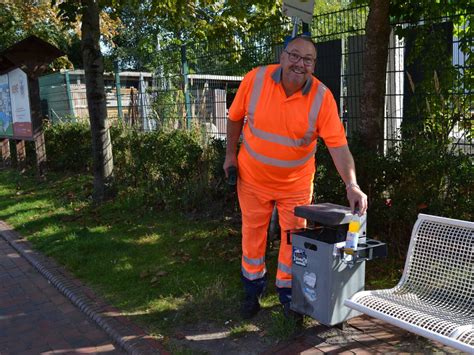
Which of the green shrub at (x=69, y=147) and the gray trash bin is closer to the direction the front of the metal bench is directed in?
the gray trash bin

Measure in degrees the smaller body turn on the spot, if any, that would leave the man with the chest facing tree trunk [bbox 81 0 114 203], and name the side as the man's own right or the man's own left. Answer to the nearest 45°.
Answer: approximately 135° to the man's own right

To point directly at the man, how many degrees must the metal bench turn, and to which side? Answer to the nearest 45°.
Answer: approximately 45° to its right

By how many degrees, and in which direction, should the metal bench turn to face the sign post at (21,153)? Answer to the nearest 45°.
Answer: approximately 90° to its right

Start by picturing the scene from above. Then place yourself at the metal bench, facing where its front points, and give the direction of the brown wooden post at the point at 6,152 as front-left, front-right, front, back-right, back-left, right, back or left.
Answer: right

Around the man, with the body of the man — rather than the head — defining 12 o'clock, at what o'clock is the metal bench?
The metal bench is roughly at 10 o'clock from the man.

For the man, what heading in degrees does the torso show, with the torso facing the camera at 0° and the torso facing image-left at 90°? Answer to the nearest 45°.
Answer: approximately 0°

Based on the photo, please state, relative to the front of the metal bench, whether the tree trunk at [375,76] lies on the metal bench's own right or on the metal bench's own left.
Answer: on the metal bench's own right

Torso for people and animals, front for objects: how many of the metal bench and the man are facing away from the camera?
0

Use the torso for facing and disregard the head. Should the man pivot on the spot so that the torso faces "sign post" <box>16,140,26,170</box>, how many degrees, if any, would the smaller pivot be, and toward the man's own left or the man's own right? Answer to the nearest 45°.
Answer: approximately 135° to the man's own right

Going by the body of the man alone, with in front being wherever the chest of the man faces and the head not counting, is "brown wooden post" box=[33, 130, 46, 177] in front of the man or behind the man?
behind

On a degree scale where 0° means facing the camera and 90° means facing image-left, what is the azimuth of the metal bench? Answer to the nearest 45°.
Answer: approximately 45°

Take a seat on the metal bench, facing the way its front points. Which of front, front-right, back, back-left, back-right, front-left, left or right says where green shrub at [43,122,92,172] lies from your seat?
right
